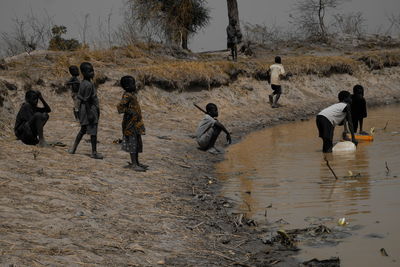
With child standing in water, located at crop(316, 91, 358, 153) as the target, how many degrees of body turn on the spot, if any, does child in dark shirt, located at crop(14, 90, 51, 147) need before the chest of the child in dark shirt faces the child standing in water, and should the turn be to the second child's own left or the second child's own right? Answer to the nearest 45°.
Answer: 0° — they already face them

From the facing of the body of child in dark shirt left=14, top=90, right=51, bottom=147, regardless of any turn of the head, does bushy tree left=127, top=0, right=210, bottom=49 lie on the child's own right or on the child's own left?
on the child's own left

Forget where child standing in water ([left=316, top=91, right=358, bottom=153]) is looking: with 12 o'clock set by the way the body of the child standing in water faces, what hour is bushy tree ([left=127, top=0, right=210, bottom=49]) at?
The bushy tree is roughly at 8 o'clock from the child standing in water.

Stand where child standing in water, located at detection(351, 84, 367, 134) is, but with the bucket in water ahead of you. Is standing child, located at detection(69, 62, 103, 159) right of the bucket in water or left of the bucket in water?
right

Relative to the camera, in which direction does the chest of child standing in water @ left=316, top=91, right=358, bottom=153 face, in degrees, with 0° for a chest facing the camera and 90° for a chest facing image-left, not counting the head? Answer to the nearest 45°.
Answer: approximately 270°

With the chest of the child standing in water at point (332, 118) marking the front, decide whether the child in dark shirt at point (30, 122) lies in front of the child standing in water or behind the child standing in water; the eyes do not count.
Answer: behind

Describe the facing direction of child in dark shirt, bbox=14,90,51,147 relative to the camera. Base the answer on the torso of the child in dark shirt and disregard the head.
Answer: to the viewer's right

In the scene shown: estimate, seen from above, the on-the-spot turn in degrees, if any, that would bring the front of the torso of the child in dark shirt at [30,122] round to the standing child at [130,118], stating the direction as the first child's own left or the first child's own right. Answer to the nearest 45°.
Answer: approximately 45° to the first child's own right

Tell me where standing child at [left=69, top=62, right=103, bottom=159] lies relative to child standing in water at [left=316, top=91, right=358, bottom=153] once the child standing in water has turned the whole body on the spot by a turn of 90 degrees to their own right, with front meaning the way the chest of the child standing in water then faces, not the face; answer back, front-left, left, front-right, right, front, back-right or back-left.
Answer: front-right
